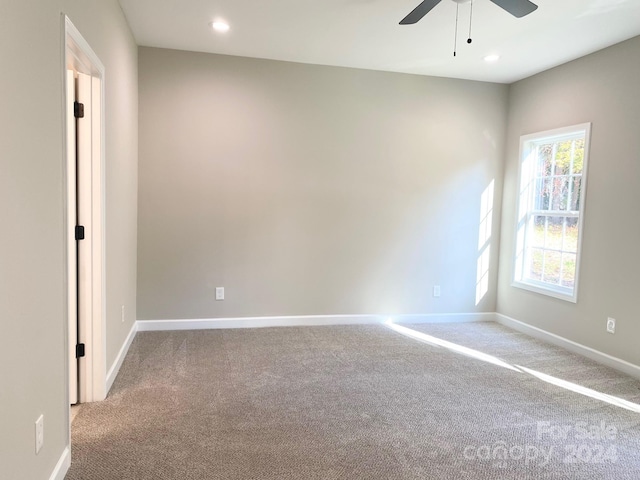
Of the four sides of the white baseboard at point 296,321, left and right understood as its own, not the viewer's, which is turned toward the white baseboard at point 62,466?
front

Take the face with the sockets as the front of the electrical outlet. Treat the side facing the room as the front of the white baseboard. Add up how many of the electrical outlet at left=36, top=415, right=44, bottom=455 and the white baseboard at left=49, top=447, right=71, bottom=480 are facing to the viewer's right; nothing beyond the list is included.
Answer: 2

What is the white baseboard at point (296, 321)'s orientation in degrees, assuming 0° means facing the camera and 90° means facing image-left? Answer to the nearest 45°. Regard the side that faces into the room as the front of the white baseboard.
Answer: approximately 0°

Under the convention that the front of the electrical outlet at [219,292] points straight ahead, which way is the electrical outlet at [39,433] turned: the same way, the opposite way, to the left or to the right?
to the left

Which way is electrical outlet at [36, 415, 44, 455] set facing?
to the viewer's right

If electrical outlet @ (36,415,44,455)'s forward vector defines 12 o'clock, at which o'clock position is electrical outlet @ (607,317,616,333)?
electrical outlet @ (607,317,616,333) is roughly at 12 o'clock from electrical outlet @ (36,415,44,455).

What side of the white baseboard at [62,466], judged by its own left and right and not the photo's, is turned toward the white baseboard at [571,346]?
front

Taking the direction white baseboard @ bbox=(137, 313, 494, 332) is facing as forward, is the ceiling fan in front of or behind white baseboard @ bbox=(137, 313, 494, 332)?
in front

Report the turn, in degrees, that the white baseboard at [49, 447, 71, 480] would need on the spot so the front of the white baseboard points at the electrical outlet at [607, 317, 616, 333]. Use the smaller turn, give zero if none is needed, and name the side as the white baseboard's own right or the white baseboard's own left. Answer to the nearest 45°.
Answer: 0° — it already faces it

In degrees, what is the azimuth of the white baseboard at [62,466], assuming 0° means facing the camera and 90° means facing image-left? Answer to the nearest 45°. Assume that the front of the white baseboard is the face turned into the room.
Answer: approximately 270°

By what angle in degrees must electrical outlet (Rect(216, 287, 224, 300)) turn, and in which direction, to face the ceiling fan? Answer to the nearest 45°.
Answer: approximately 45° to its left

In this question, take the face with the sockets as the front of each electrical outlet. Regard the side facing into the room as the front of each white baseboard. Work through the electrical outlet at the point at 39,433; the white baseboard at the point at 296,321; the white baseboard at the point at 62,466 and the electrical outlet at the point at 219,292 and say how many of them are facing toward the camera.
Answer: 2

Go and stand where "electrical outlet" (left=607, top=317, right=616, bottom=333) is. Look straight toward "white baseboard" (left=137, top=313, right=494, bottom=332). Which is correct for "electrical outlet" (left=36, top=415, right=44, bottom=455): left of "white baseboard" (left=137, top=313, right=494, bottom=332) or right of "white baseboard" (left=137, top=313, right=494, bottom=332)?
left
